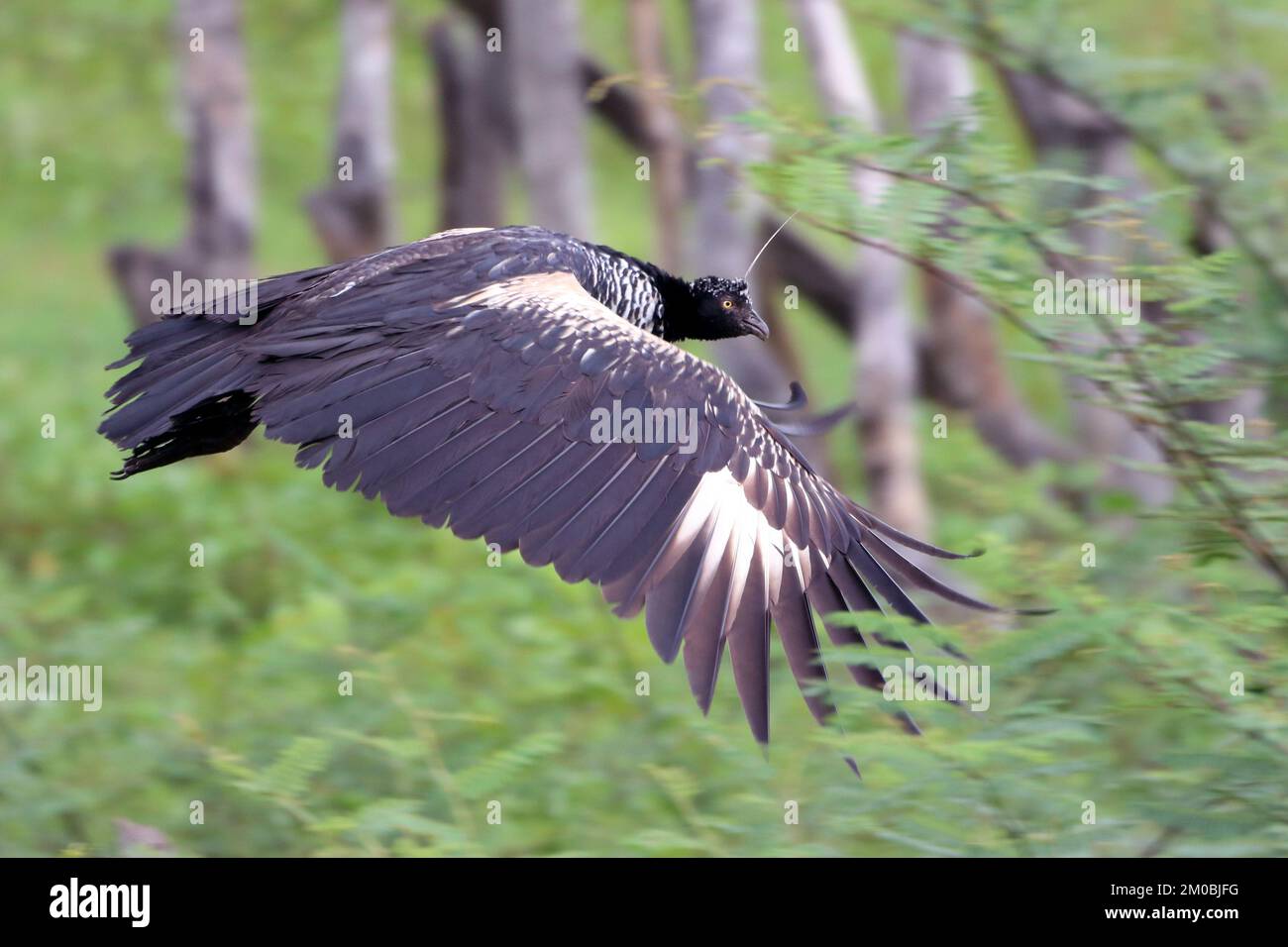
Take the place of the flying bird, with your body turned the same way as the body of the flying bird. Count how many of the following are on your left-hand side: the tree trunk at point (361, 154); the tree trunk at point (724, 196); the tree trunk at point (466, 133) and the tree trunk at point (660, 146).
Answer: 4

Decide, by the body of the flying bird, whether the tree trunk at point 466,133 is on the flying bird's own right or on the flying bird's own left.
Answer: on the flying bird's own left

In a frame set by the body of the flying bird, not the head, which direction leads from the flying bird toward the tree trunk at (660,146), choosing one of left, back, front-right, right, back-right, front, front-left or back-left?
left

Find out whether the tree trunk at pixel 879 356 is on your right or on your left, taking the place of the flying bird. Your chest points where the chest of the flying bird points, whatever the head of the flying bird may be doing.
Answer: on your left

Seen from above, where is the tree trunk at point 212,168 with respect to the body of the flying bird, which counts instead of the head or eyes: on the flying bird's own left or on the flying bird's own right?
on the flying bird's own left

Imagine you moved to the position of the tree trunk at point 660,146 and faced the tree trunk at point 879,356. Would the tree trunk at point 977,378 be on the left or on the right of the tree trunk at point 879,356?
left

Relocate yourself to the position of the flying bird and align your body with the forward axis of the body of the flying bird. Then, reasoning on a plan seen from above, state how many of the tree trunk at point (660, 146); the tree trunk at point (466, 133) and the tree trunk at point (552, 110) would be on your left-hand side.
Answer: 3

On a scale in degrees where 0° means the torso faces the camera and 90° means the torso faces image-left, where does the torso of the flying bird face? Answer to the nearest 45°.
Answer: approximately 270°

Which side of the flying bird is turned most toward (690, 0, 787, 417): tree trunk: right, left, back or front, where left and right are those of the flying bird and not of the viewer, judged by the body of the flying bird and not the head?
left

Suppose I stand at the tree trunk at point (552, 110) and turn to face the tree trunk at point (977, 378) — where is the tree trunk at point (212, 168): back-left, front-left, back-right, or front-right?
back-left

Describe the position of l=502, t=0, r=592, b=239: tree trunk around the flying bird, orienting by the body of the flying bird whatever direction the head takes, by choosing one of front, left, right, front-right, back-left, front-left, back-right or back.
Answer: left

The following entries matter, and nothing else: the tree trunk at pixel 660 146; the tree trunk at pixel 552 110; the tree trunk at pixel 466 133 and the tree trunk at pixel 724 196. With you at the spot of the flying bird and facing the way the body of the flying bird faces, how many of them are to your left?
4
